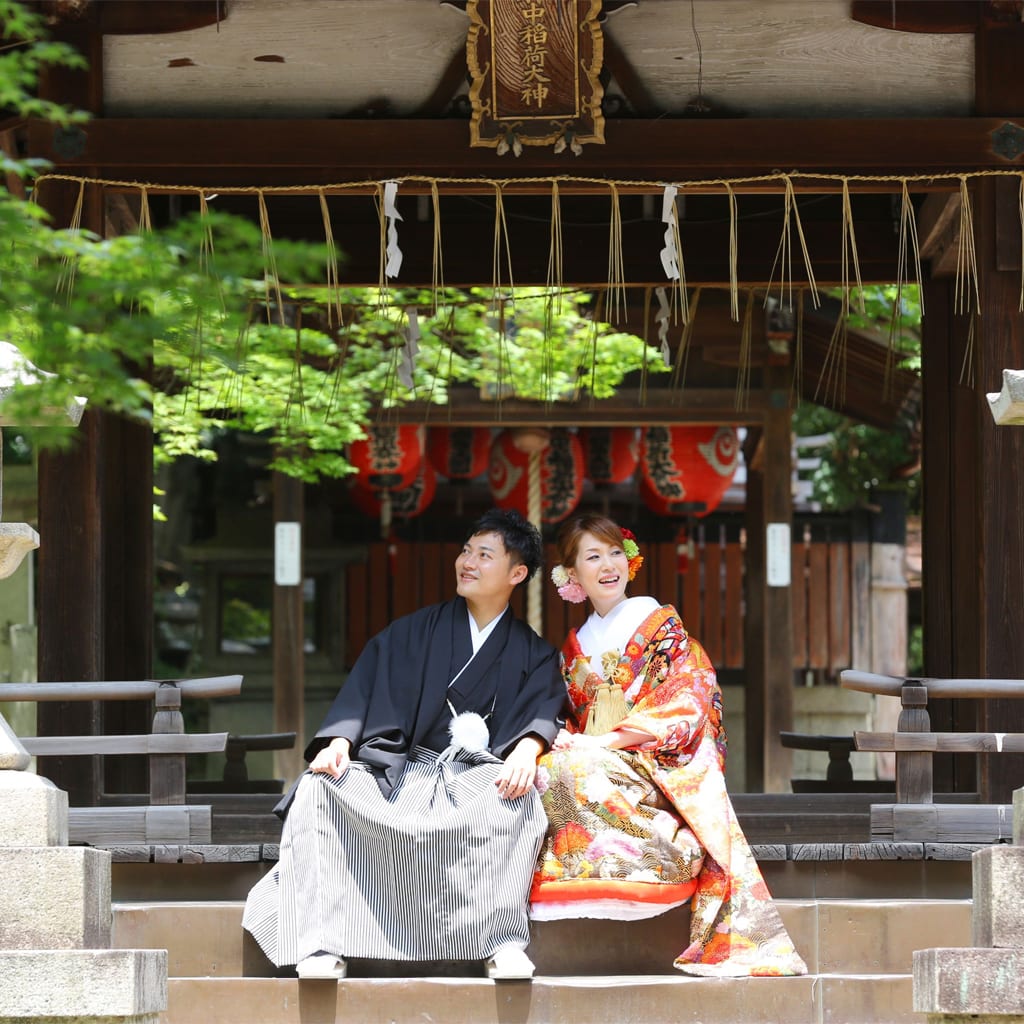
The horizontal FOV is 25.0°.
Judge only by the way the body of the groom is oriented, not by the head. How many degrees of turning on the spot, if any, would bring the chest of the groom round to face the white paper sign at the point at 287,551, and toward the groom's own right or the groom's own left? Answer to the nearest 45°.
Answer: approximately 180°

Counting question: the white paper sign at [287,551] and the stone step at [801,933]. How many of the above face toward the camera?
2

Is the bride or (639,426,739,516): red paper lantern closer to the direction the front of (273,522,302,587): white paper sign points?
the bride

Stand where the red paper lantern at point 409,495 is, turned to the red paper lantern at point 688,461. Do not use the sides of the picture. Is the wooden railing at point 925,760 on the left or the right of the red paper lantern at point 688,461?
right

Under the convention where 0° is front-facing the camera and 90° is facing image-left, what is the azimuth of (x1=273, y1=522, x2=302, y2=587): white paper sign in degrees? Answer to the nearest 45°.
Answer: approximately 0°

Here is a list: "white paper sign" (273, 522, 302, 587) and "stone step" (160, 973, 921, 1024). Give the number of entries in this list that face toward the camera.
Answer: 2
